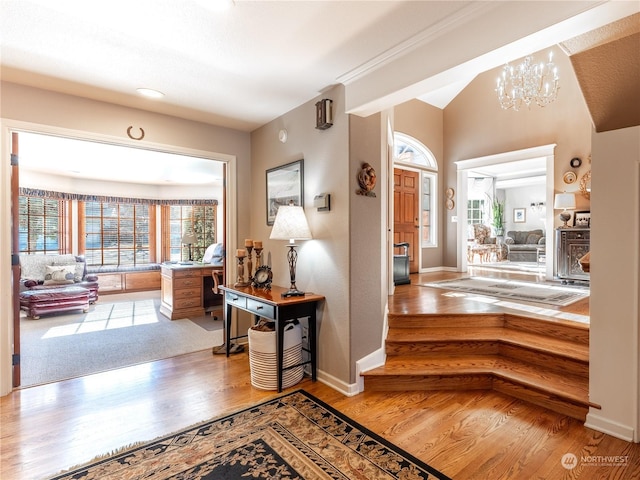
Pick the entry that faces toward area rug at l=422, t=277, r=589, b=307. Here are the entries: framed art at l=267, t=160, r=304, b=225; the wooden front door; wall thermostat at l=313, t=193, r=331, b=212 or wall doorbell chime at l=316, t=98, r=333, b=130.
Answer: the wooden front door

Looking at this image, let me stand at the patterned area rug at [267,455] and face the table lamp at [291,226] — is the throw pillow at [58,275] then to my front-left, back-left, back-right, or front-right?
front-left

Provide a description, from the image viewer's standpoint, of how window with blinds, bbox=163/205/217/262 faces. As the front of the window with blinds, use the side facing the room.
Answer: facing the viewer

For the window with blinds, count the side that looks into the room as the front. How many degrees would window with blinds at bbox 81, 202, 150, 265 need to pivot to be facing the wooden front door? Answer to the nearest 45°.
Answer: approximately 45° to its left

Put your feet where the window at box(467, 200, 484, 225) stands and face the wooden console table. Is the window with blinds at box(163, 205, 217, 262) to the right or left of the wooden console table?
right

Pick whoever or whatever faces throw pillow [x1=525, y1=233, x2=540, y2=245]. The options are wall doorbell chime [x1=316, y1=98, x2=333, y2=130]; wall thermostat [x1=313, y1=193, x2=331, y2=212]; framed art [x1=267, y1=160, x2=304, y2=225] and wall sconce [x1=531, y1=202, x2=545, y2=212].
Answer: wall sconce [x1=531, y1=202, x2=545, y2=212]

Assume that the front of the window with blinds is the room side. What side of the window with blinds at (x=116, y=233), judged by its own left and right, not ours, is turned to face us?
front

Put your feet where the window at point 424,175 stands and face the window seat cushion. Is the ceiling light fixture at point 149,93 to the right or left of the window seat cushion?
left
